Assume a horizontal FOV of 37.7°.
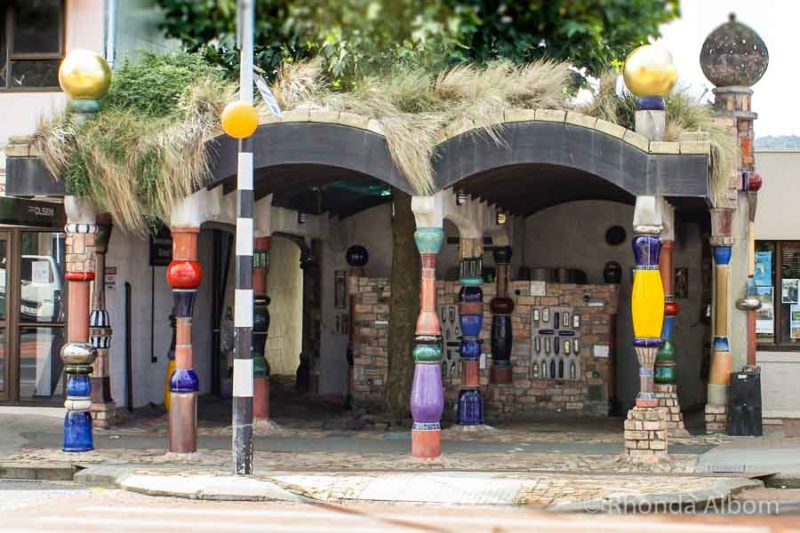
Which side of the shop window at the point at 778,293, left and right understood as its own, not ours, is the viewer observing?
front

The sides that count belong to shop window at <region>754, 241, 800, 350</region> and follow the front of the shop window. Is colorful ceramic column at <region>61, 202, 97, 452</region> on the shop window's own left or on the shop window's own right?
on the shop window's own right

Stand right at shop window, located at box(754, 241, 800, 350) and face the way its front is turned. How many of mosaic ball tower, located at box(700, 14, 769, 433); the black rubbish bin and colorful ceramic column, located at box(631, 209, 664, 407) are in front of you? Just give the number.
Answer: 3

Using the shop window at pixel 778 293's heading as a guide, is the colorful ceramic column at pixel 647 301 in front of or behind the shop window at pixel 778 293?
in front

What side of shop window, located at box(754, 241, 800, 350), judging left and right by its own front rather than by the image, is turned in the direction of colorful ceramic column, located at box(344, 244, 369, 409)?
right

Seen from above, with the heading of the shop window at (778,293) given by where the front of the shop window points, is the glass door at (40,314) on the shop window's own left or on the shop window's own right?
on the shop window's own right

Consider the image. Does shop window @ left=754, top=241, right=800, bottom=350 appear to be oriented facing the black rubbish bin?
yes

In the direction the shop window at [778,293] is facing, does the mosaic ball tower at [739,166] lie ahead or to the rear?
ahead

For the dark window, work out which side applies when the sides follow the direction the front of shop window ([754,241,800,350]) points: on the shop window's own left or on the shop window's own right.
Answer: on the shop window's own right

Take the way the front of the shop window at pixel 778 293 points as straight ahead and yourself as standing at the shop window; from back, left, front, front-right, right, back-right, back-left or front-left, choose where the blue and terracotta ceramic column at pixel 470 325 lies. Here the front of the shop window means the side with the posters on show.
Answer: front-right

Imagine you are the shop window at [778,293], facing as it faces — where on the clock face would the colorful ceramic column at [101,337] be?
The colorful ceramic column is roughly at 2 o'clock from the shop window.
